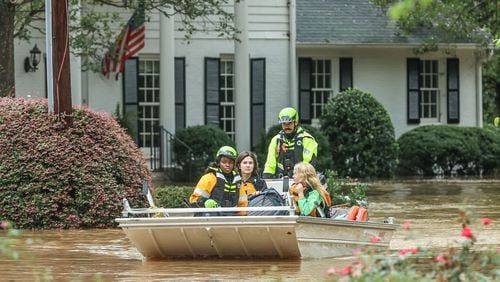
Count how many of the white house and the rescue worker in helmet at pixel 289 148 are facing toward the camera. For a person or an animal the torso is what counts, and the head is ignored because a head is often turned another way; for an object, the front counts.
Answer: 2

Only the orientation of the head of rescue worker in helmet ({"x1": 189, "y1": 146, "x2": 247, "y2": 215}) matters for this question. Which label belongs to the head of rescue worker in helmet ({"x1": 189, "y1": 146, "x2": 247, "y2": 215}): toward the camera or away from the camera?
toward the camera

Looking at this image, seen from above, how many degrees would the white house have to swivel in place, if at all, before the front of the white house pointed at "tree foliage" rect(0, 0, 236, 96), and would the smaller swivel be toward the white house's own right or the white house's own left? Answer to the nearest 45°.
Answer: approximately 45° to the white house's own right

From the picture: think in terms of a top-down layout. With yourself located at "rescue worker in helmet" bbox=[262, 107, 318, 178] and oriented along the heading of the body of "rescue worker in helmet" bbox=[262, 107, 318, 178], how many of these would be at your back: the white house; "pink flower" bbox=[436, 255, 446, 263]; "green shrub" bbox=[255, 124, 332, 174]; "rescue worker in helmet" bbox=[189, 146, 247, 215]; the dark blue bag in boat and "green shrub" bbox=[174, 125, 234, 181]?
3

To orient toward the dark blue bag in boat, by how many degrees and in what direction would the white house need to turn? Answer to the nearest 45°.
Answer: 0° — it already faces it

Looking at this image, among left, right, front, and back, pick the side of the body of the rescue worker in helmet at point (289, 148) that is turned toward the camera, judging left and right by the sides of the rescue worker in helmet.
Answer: front

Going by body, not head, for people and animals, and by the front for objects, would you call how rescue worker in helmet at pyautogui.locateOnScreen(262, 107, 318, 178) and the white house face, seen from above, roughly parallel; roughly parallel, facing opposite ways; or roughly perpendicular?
roughly parallel

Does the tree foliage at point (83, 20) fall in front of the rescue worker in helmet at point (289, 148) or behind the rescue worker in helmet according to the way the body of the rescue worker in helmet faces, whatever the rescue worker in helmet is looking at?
behind

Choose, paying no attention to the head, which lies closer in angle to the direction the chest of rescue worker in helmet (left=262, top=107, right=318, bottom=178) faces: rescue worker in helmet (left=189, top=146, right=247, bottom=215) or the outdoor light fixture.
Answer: the rescue worker in helmet

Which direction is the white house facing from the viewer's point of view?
toward the camera

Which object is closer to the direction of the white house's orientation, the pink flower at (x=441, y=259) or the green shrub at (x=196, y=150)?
the pink flower

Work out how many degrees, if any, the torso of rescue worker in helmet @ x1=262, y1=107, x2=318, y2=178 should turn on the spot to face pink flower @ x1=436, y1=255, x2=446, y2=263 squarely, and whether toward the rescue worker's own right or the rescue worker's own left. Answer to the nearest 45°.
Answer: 0° — they already face it

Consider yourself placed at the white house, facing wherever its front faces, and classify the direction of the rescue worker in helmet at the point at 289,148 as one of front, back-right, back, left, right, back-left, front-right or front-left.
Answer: front
